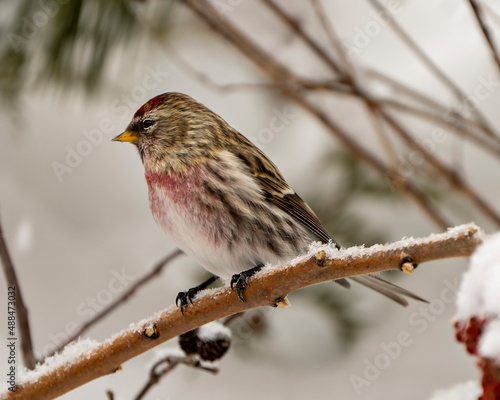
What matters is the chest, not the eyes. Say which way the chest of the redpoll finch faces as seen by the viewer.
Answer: to the viewer's left

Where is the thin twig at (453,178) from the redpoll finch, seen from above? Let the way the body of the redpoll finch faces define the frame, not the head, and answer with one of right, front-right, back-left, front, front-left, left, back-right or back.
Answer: back-right
